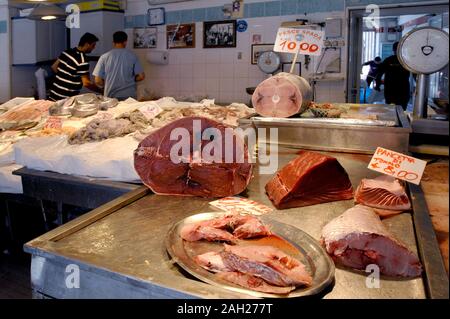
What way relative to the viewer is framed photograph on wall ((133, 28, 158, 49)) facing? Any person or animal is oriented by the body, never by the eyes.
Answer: toward the camera

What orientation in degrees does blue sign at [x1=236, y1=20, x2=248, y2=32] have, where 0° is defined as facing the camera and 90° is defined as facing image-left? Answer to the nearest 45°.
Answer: approximately 0°

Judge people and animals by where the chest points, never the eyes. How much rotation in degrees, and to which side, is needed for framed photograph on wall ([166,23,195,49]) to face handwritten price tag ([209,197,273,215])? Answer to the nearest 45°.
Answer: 0° — it already faces it

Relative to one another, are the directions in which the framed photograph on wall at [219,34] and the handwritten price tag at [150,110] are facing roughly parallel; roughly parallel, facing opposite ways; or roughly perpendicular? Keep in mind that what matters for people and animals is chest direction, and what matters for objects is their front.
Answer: roughly parallel

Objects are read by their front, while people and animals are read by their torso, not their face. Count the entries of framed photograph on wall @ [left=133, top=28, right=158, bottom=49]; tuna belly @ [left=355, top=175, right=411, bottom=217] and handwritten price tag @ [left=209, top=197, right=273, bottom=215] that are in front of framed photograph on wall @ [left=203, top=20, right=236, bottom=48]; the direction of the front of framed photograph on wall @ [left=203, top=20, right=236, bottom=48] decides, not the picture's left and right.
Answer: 2

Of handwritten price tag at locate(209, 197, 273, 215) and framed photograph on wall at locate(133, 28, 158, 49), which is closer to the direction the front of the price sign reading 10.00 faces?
the handwritten price tag

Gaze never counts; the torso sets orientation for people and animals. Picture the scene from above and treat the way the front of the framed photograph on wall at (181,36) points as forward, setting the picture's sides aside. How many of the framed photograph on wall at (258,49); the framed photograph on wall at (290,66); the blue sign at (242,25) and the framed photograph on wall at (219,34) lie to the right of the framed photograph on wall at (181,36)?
0

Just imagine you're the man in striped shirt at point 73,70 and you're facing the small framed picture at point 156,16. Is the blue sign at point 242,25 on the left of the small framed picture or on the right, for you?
right

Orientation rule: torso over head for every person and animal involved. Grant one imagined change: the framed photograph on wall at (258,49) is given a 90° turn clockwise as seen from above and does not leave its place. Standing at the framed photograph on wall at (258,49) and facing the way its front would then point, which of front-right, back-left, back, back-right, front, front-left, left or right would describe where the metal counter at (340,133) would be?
left

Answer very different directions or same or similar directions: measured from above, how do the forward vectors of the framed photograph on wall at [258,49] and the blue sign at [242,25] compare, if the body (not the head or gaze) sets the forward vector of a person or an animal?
same or similar directions

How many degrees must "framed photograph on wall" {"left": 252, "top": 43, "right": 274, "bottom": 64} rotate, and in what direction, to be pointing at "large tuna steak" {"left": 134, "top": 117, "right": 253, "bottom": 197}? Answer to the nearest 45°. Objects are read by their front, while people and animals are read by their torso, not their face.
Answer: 0° — it already faces it

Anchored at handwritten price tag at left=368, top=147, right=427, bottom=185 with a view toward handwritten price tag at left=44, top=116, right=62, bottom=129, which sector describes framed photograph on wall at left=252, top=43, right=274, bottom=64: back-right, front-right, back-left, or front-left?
front-right

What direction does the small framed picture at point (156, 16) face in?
toward the camera

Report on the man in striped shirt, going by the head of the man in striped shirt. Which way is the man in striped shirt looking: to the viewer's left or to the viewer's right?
to the viewer's right

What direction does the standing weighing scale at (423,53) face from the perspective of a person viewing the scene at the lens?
facing the viewer

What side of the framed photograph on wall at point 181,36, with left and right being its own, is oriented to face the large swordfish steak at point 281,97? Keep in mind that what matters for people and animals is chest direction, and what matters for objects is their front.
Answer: front

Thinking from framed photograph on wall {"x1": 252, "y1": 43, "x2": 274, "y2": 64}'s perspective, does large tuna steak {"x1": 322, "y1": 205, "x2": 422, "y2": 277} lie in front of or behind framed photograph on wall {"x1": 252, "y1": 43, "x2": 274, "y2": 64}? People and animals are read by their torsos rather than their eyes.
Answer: in front

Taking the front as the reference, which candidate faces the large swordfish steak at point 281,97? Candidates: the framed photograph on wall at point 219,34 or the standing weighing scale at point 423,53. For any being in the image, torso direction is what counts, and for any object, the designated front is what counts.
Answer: the framed photograph on wall

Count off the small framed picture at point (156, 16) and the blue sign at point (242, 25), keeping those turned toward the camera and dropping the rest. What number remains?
2

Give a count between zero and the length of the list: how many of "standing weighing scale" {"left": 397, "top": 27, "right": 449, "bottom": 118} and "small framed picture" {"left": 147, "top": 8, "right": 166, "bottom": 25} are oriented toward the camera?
2

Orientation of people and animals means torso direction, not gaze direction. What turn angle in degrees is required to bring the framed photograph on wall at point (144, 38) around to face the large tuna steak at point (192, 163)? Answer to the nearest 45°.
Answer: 0° — it already faces it

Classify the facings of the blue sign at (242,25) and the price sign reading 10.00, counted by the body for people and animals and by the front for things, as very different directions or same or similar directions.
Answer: same or similar directions
